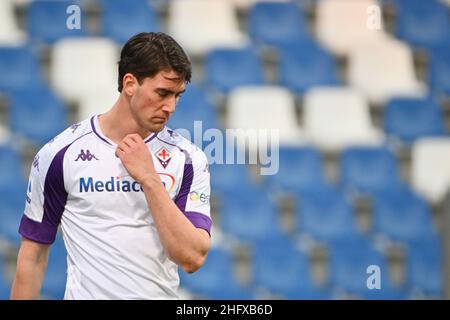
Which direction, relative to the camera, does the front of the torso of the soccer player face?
toward the camera

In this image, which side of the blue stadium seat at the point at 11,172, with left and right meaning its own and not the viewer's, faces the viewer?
front

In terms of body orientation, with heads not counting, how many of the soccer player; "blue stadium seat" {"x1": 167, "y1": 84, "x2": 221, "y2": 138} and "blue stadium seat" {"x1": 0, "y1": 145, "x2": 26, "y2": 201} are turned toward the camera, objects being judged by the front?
3

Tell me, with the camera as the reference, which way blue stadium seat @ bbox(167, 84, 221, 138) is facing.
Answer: facing the viewer

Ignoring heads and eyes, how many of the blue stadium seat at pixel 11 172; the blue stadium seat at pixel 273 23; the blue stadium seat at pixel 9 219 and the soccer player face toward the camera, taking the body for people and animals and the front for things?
4

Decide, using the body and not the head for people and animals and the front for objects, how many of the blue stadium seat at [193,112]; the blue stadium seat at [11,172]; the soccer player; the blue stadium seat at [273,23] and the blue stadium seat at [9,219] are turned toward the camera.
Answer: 5

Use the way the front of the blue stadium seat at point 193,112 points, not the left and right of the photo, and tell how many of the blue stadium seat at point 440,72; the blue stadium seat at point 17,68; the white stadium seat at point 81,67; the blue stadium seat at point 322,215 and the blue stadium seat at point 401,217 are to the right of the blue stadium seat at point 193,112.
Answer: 2

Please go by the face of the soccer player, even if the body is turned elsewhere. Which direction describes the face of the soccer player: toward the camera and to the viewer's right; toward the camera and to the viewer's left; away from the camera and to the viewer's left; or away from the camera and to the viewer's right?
toward the camera and to the viewer's right

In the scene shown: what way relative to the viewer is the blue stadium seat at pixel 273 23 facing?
toward the camera

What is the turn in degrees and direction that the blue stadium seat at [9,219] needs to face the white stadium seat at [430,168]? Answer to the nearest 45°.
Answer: approximately 90° to its left

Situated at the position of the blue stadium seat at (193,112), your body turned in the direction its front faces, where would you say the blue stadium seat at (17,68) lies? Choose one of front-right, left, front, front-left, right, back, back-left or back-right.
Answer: right
